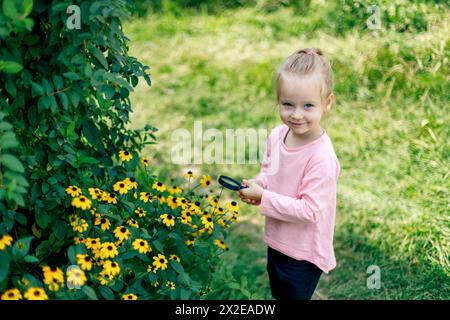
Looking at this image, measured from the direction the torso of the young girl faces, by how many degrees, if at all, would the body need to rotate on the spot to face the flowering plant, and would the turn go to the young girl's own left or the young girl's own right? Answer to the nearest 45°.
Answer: approximately 45° to the young girl's own right

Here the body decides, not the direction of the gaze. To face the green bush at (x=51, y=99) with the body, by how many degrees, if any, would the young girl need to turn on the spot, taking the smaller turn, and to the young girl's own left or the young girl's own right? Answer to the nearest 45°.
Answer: approximately 45° to the young girl's own right

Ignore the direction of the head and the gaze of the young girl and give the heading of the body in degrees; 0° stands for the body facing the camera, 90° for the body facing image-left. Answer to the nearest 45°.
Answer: approximately 45°
